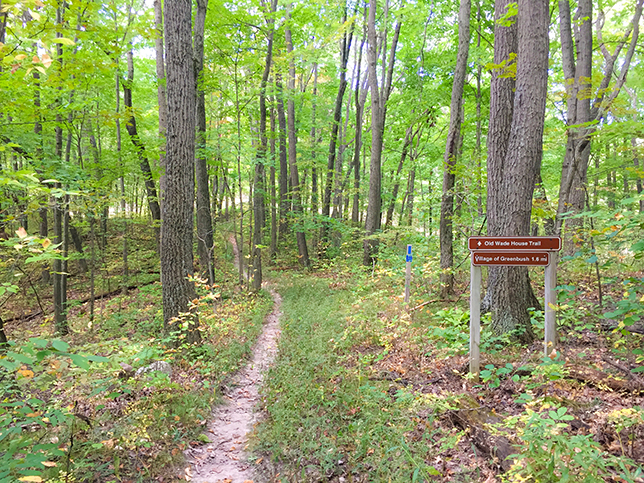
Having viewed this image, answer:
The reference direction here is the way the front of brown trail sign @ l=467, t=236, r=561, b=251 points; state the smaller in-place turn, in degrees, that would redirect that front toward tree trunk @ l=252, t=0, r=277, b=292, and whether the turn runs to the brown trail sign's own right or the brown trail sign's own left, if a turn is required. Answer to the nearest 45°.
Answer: approximately 135° to the brown trail sign's own right

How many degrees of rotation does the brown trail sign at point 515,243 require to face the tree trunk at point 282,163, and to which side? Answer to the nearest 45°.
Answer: approximately 135° to its right

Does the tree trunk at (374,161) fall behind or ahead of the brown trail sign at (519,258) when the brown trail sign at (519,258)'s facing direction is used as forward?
behind

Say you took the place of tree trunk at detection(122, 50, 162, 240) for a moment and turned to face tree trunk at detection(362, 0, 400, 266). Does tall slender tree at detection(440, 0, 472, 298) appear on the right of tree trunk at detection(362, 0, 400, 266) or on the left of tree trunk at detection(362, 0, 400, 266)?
right

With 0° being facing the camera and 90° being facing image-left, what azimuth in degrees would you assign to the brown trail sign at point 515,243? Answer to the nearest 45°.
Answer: approximately 0°

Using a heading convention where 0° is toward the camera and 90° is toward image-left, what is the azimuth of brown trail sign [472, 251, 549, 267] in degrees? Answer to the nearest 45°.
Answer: approximately 0°

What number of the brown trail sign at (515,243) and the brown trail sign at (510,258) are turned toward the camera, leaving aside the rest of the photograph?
2
